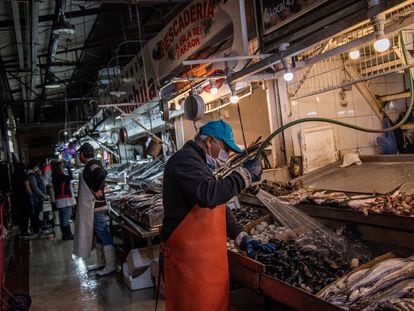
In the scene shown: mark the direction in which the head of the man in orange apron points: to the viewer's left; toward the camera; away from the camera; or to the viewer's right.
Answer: to the viewer's right

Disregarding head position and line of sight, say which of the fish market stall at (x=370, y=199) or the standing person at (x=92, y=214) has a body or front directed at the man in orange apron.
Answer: the fish market stall

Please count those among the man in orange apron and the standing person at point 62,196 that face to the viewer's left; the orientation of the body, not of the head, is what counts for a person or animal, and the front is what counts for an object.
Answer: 0

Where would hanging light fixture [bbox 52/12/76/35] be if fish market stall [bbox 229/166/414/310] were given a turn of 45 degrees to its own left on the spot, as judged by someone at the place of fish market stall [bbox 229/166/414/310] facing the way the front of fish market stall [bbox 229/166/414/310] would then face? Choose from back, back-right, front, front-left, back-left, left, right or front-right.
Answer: back-right

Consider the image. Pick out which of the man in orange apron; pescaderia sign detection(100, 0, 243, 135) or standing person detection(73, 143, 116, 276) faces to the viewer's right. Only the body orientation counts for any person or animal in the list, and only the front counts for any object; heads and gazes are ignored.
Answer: the man in orange apron

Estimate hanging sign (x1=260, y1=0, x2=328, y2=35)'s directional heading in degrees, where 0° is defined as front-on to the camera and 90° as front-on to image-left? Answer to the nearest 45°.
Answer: approximately 45°

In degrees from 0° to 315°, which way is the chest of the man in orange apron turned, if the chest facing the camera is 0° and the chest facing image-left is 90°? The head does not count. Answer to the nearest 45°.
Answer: approximately 270°

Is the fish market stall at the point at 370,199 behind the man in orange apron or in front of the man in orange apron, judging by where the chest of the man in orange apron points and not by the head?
in front

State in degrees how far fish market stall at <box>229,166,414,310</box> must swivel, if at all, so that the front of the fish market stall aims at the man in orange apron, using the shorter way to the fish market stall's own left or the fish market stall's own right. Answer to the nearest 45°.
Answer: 0° — it already faces them

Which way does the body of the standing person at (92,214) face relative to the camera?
to the viewer's left

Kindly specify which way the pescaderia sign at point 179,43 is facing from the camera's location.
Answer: facing the viewer and to the left of the viewer

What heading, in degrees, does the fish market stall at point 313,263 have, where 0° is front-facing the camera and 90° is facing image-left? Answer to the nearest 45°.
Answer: approximately 45°
